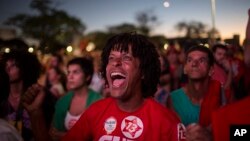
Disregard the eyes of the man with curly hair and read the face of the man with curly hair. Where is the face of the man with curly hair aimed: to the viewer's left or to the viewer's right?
to the viewer's left

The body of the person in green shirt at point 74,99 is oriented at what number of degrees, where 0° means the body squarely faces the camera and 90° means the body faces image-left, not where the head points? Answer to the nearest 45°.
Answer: approximately 45°

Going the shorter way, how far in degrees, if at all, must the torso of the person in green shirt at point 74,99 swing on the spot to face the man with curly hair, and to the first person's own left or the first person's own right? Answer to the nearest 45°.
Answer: approximately 45° to the first person's own left
